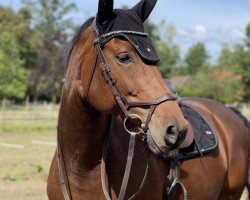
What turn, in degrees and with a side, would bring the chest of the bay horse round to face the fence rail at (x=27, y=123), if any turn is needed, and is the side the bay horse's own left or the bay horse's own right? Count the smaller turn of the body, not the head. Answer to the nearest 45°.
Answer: approximately 135° to the bay horse's own right

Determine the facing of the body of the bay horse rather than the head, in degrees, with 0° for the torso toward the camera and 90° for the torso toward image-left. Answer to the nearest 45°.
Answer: approximately 45°
